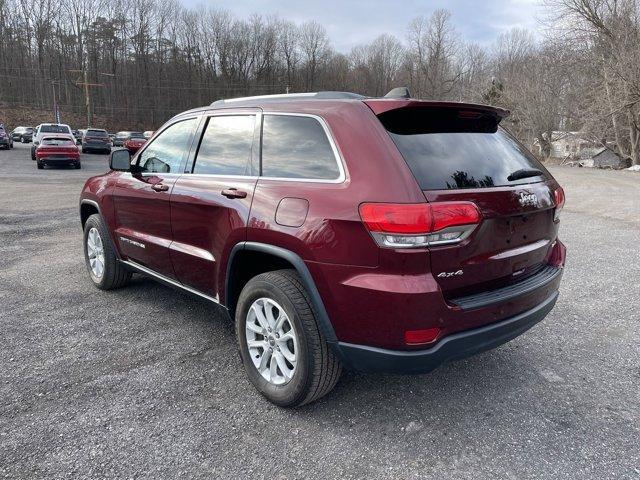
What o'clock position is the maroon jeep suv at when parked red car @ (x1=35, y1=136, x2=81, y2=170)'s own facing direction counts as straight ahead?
The maroon jeep suv is roughly at 6 o'clock from the parked red car.

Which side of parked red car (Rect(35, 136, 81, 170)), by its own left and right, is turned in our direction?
back

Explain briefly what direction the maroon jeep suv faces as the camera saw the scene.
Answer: facing away from the viewer and to the left of the viewer

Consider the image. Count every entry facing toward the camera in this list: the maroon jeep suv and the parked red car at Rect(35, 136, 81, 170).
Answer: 0

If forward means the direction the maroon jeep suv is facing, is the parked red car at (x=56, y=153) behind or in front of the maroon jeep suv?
in front
